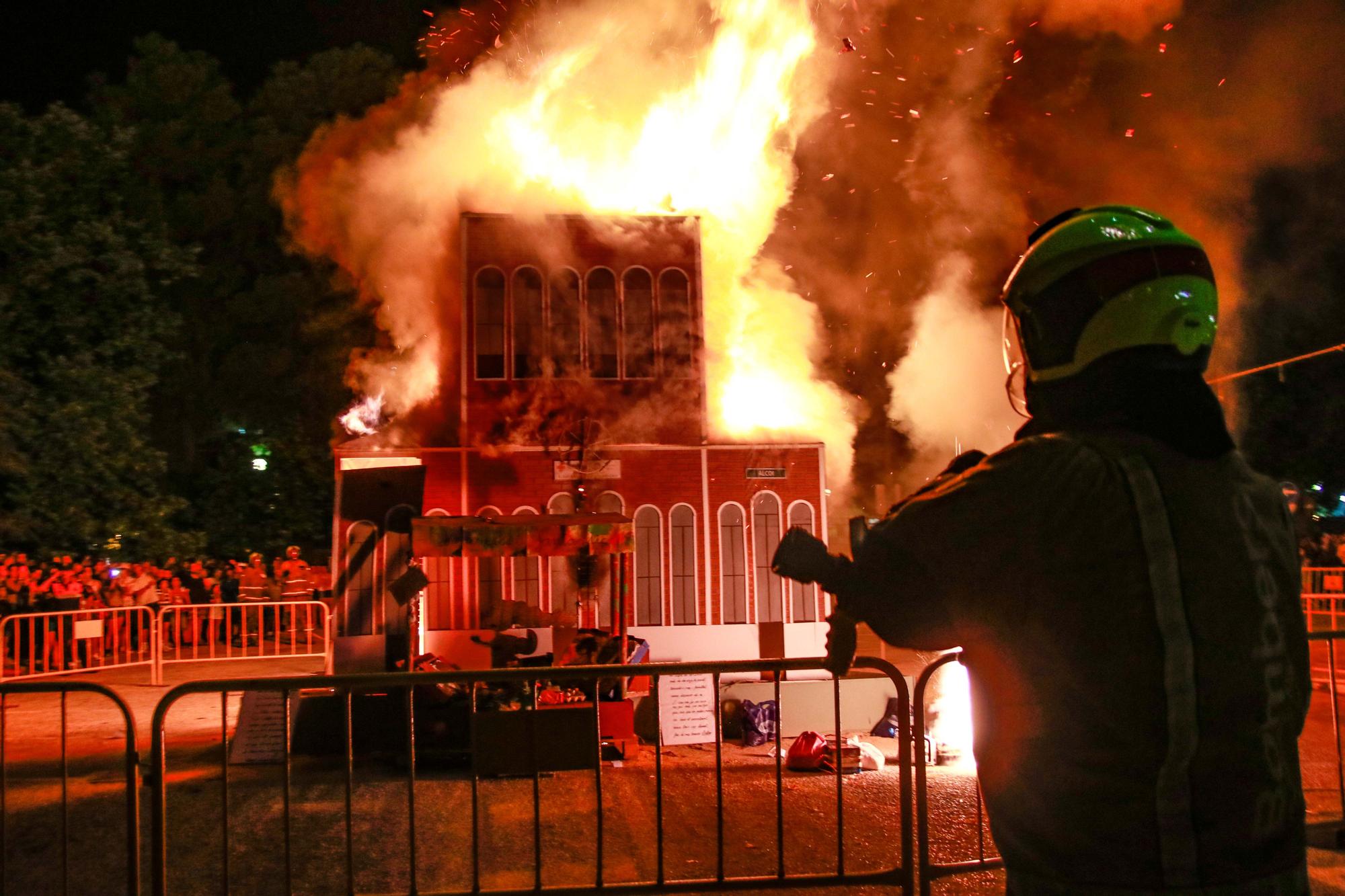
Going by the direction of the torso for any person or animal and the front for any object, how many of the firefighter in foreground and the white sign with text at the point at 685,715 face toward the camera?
1

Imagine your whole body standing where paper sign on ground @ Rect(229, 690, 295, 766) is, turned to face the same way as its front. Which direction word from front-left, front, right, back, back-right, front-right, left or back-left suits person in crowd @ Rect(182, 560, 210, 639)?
back

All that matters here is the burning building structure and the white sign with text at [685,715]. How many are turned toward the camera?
2

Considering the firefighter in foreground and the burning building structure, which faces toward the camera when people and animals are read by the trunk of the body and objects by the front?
the burning building structure

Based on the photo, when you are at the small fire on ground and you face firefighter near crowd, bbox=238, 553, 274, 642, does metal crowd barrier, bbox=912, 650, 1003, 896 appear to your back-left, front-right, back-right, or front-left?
back-left

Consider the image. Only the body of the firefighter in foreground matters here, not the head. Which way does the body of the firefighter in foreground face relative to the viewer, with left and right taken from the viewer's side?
facing away from the viewer and to the left of the viewer

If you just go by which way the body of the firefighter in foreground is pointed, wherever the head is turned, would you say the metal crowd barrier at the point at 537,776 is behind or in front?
in front

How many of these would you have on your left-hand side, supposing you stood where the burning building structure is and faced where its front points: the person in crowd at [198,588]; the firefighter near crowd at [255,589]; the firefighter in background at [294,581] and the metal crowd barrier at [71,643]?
0

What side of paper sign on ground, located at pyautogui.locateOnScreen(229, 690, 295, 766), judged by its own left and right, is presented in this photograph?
front

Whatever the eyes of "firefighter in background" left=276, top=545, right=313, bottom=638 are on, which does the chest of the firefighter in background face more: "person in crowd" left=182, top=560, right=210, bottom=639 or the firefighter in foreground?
the firefighter in foreground

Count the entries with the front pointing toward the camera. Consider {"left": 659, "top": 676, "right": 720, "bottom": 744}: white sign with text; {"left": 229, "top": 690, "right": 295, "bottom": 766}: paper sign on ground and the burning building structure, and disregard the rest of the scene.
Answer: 3

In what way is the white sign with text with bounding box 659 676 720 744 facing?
toward the camera

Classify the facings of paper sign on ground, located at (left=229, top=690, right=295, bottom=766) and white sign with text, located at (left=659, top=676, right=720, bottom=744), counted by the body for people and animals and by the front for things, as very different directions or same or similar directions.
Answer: same or similar directions

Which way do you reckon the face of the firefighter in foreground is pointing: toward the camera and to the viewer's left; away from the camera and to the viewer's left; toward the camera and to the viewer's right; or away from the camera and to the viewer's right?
away from the camera and to the viewer's left

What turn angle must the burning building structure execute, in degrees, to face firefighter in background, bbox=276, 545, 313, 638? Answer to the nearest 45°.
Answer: approximately 135° to its right

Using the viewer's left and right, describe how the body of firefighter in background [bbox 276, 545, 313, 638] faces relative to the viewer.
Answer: facing the viewer and to the right of the viewer

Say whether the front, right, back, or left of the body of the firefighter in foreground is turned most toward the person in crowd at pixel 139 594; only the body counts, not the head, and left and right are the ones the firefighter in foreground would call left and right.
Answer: front

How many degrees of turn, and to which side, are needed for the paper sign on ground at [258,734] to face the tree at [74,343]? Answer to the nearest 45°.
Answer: approximately 180°

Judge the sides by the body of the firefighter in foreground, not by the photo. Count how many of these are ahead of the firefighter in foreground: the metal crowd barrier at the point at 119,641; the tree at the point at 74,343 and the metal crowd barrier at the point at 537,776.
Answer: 3
